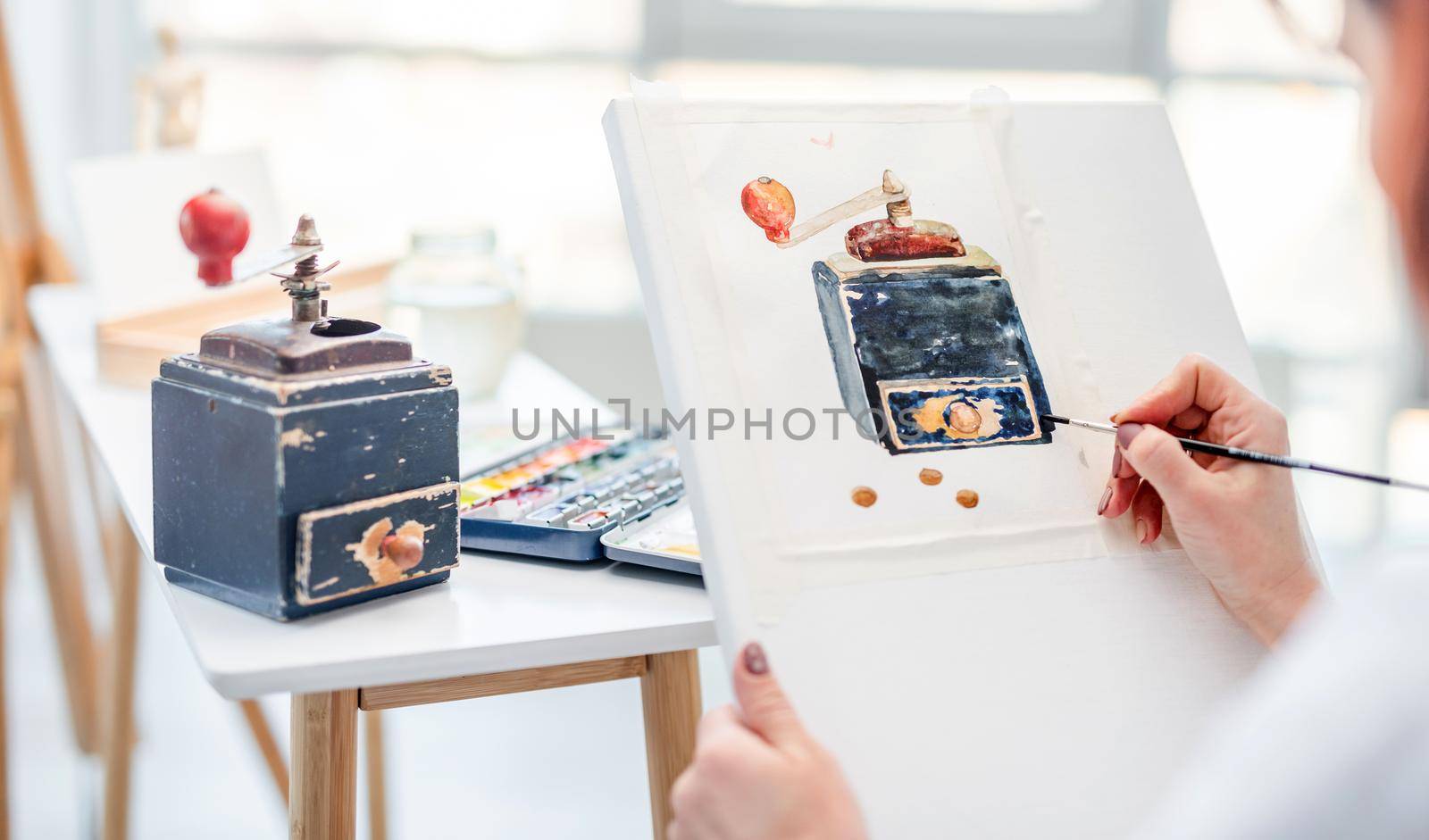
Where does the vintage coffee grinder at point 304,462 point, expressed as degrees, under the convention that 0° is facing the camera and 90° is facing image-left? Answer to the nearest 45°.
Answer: approximately 315°

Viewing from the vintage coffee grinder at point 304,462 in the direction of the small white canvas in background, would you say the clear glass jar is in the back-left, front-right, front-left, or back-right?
front-right

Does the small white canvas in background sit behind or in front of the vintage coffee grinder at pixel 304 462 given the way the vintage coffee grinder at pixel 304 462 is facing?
behind
